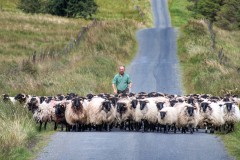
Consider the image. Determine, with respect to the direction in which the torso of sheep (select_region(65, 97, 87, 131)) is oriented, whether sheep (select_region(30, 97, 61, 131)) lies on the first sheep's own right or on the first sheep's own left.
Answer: on the first sheep's own right

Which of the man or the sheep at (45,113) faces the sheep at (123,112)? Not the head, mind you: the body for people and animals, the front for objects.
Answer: the man

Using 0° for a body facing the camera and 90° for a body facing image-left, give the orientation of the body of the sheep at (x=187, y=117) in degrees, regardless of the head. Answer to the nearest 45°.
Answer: approximately 315°

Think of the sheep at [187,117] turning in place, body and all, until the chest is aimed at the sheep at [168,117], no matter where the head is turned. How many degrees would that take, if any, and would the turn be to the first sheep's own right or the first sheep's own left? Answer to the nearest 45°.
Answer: approximately 135° to the first sheep's own right

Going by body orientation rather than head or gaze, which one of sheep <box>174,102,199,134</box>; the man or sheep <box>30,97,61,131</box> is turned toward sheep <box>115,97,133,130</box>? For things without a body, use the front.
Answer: the man

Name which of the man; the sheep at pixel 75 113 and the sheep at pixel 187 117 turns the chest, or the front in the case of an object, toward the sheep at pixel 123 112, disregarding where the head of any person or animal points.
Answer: the man

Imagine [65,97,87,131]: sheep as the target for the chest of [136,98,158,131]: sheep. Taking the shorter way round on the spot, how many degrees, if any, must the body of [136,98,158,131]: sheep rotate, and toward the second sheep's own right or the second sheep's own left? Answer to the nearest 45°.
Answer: approximately 45° to the second sheep's own right

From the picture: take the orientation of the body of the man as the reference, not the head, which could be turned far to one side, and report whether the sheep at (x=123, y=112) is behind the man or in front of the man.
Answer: in front

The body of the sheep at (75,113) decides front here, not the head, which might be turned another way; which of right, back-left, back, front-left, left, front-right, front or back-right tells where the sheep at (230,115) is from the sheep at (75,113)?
left

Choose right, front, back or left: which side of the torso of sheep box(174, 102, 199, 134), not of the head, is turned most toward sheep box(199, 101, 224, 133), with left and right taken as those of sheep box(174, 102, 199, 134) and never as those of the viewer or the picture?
left

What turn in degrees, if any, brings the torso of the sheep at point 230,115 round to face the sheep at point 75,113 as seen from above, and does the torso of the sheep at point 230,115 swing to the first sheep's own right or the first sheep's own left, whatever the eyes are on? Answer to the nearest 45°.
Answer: approximately 90° to the first sheep's own right

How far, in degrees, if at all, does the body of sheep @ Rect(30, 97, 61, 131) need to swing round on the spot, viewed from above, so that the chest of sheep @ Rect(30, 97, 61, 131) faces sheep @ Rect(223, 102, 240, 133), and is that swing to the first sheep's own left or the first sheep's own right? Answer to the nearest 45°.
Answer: approximately 135° to the first sheep's own left

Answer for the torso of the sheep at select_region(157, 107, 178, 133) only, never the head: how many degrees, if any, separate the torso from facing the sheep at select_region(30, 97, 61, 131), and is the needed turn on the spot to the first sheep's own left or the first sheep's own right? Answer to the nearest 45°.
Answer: approximately 45° to the first sheep's own right

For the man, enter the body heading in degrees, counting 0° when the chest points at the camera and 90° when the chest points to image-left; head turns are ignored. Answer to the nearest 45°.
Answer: approximately 0°

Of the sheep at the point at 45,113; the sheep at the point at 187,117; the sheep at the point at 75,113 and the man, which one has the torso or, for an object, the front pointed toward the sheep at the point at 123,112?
the man
